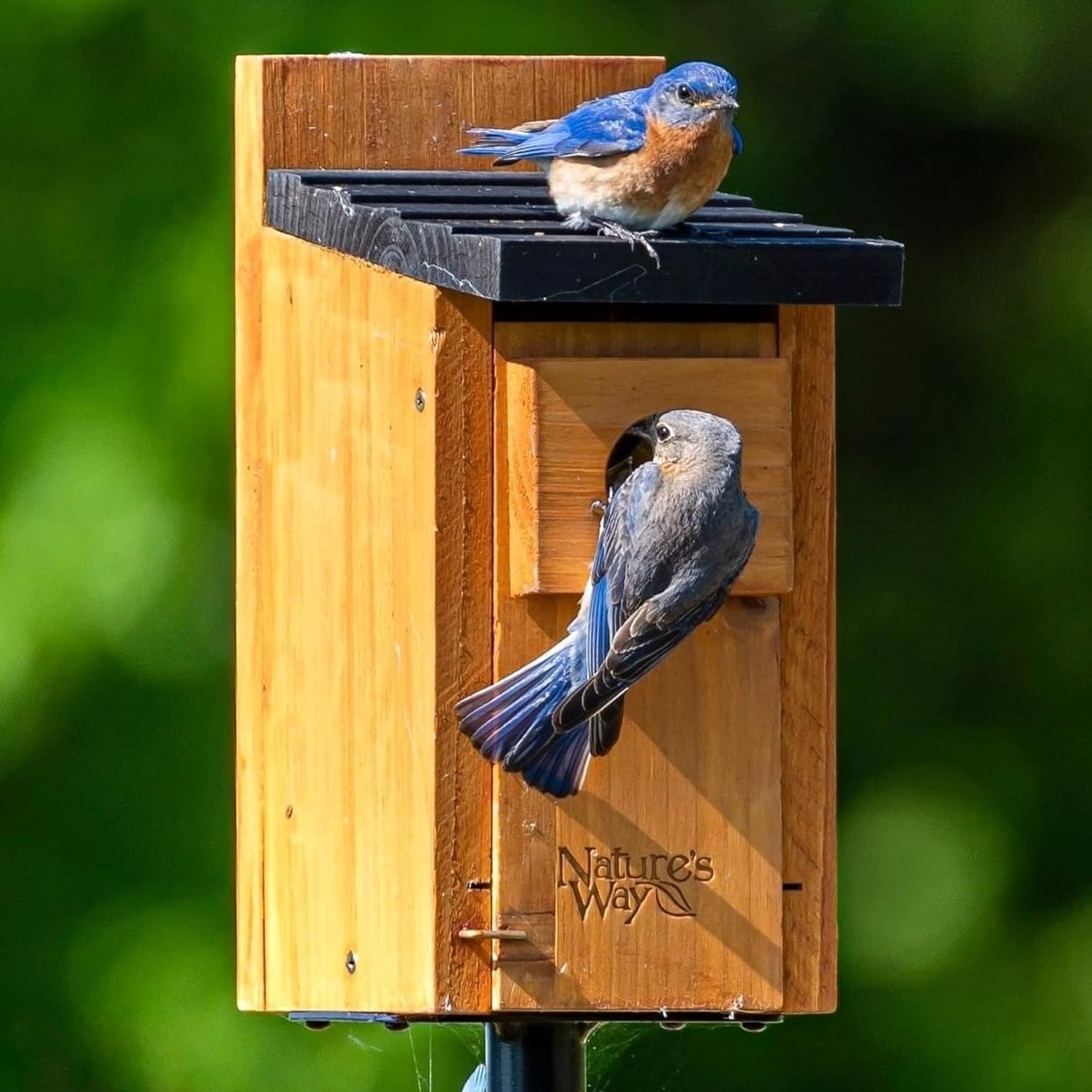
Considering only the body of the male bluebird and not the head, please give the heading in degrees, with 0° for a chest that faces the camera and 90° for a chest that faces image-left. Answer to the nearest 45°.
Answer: approximately 315°

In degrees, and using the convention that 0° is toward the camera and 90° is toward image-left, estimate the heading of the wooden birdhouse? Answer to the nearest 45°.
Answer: approximately 315°
